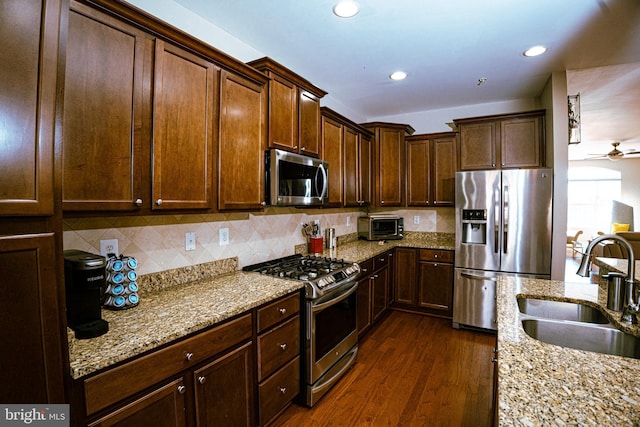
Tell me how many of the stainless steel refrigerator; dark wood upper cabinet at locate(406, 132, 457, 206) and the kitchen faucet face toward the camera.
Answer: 2

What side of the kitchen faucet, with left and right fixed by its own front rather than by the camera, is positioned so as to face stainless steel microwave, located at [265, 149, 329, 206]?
front

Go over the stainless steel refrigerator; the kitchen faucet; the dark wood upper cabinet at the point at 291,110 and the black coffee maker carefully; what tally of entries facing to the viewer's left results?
1

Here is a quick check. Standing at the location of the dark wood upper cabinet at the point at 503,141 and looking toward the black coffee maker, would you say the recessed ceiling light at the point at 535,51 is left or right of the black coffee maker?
left

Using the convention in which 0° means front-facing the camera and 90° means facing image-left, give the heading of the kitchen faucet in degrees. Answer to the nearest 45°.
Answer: approximately 90°

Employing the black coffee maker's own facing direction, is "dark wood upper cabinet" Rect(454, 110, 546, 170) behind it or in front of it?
in front

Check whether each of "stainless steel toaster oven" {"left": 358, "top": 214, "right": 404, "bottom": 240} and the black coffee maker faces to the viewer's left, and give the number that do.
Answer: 0

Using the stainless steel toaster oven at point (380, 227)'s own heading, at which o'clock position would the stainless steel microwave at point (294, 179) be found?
the stainless steel microwave at point (294, 179) is roughly at 2 o'clock from the stainless steel toaster oven at point (380, 227).

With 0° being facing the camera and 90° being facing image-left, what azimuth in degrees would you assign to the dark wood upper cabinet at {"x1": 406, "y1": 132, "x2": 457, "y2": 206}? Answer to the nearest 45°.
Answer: approximately 0°

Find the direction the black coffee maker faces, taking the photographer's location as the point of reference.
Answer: facing the viewer and to the right of the viewer

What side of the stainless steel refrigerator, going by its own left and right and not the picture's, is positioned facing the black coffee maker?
front

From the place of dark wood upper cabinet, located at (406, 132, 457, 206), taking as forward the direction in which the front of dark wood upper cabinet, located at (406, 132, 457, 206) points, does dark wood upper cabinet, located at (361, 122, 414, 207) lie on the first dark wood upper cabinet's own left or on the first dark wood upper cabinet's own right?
on the first dark wood upper cabinet's own right

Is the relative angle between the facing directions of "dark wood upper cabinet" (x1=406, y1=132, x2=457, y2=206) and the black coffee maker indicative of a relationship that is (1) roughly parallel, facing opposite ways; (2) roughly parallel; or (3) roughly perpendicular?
roughly perpendicular

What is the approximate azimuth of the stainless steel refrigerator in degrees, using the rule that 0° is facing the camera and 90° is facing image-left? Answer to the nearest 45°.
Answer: approximately 0°

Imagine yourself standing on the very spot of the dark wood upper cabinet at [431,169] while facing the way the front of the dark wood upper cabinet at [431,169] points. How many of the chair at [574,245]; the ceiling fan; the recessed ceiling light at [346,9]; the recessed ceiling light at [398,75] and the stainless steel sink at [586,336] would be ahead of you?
3
